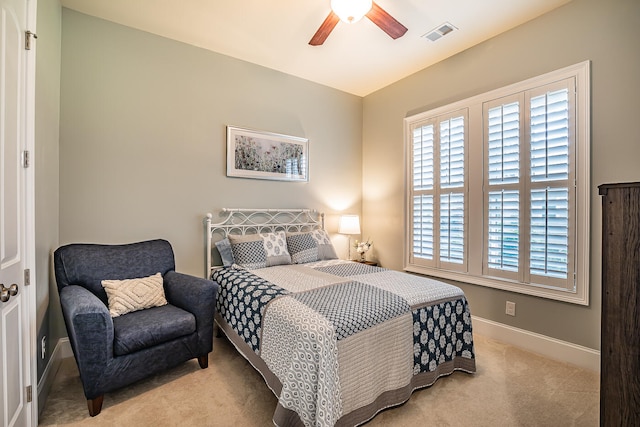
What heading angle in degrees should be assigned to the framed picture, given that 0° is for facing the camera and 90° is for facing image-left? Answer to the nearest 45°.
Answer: approximately 315°

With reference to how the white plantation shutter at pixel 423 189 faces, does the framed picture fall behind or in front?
in front

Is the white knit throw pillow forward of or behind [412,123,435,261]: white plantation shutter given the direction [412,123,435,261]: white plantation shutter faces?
forward

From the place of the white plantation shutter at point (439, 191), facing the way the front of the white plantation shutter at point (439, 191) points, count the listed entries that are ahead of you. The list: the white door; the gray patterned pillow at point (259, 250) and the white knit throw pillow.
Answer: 3

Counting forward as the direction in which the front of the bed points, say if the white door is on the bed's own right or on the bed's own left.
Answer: on the bed's own right

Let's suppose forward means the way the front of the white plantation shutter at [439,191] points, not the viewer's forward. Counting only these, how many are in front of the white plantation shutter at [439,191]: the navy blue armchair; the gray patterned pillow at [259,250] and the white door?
3

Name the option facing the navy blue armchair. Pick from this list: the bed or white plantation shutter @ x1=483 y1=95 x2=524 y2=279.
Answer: the white plantation shutter

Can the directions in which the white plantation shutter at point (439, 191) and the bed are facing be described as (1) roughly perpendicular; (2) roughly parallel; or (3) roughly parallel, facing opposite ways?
roughly perpendicular

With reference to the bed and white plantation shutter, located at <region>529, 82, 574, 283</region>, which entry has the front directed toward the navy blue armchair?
the white plantation shutter
